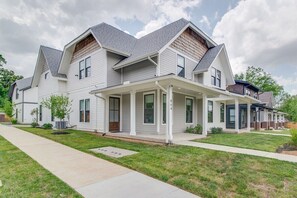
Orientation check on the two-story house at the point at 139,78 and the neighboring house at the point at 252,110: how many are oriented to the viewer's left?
0

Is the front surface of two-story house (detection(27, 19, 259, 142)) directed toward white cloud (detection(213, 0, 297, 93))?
no

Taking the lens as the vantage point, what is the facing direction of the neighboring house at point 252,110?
facing the viewer and to the right of the viewer

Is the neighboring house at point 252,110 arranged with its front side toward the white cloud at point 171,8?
no

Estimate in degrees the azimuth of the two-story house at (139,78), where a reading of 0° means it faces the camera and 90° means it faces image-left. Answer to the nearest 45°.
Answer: approximately 315°

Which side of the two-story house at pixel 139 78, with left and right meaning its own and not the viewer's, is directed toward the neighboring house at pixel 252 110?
left

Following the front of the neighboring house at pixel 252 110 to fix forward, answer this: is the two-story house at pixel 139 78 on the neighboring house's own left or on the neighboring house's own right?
on the neighboring house's own right
